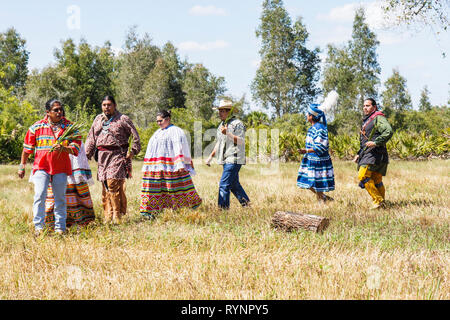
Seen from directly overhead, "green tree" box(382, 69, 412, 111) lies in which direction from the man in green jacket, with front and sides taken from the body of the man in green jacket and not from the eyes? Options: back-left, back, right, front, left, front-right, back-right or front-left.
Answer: back-right

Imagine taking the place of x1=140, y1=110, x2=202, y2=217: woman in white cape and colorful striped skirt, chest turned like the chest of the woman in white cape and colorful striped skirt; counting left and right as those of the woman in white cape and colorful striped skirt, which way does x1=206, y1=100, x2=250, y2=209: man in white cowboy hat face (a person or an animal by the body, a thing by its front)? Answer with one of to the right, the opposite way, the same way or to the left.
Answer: the same way

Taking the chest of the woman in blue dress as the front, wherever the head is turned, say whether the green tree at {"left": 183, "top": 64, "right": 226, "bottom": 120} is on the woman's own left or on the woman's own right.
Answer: on the woman's own right

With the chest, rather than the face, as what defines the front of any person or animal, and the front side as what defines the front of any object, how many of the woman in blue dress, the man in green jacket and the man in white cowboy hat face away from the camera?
0

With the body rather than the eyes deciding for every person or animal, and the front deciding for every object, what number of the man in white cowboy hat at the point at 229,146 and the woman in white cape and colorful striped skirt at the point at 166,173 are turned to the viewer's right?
0

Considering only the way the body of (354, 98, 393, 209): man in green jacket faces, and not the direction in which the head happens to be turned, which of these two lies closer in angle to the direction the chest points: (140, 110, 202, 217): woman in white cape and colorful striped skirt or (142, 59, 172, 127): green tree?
the woman in white cape and colorful striped skirt

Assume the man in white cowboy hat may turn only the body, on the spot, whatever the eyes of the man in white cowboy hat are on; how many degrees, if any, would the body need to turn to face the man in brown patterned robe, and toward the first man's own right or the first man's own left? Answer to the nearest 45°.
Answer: approximately 45° to the first man's own right

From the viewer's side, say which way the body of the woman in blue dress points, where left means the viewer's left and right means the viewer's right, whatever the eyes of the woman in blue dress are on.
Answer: facing to the left of the viewer

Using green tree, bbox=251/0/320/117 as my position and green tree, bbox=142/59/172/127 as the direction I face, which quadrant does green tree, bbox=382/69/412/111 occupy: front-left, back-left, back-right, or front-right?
back-right

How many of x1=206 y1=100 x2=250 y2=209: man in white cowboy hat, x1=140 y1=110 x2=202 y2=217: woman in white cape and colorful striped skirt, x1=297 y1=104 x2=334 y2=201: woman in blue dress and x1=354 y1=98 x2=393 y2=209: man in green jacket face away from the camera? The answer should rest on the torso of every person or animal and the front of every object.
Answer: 0

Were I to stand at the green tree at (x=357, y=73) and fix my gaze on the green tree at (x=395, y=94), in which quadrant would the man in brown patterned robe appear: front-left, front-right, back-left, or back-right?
back-right

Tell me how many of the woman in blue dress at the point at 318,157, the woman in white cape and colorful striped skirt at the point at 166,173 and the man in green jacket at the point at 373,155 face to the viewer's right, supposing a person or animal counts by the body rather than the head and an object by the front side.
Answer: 0

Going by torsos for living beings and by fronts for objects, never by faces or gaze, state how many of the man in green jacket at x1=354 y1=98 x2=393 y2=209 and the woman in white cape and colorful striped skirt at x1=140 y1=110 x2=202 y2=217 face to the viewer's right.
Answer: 0

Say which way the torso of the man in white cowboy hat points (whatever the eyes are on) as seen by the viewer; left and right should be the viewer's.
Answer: facing the viewer and to the left of the viewer

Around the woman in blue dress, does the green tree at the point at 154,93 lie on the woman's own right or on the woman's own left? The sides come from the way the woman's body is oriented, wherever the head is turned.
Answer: on the woman's own right
